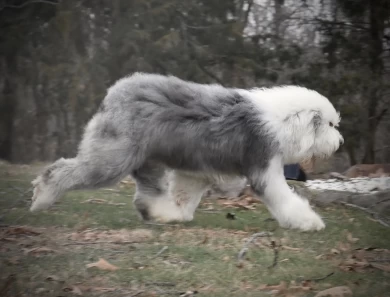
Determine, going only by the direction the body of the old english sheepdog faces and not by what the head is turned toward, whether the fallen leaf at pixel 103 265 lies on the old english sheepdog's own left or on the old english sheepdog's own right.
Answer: on the old english sheepdog's own right

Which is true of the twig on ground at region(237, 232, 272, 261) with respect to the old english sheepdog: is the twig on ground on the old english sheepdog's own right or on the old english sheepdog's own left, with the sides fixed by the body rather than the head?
on the old english sheepdog's own right

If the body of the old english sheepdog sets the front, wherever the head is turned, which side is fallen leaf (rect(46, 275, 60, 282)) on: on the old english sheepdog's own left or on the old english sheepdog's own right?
on the old english sheepdog's own right

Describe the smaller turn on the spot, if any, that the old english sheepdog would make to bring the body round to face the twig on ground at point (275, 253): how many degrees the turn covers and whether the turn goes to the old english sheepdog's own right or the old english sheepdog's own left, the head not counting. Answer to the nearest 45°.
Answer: approximately 45° to the old english sheepdog's own right

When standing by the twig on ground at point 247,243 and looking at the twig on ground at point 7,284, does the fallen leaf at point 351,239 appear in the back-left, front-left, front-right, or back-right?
back-left

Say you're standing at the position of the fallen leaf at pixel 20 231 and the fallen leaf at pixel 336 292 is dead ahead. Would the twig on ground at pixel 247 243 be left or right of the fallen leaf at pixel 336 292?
left

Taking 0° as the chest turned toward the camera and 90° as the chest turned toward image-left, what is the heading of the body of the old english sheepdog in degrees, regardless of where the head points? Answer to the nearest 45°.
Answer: approximately 270°

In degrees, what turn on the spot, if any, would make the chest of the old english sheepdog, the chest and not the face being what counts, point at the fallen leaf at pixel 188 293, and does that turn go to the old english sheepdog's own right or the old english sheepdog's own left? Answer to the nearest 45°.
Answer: approximately 90° to the old english sheepdog's own right

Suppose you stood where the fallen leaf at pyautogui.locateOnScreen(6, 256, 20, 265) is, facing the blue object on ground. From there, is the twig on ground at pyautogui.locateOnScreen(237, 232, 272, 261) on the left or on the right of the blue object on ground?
right

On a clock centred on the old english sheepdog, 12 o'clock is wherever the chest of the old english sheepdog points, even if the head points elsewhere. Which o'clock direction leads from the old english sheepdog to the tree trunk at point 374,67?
The tree trunk is roughly at 10 o'clock from the old english sheepdog.

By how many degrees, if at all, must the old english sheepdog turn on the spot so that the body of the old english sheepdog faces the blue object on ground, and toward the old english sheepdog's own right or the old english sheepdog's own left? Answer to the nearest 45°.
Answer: approximately 45° to the old english sheepdog's own left

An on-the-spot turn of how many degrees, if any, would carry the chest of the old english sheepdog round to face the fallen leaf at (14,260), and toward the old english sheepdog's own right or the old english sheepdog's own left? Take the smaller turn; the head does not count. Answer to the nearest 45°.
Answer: approximately 135° to the old english sheepdog's own right
